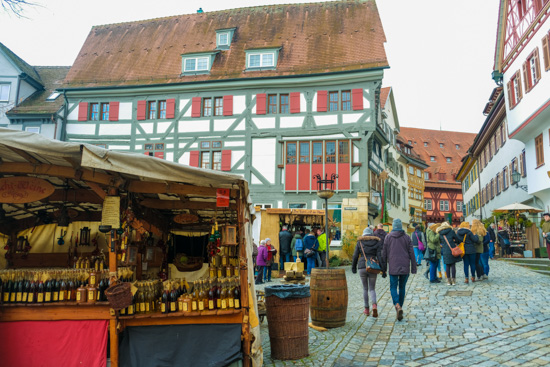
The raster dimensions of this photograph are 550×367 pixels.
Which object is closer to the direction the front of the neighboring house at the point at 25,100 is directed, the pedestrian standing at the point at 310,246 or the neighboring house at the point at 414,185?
the pedestrian standing

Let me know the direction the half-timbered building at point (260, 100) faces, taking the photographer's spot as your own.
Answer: facing the viewer

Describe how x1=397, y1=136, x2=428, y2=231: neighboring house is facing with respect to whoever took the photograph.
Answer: facing the viewer and to the right of the viewer

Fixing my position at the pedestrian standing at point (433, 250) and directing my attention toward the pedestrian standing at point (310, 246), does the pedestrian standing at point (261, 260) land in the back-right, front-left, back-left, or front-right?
front-left

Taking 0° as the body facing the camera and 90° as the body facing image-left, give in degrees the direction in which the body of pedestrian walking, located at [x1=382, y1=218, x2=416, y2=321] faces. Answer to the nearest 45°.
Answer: approximately 180°

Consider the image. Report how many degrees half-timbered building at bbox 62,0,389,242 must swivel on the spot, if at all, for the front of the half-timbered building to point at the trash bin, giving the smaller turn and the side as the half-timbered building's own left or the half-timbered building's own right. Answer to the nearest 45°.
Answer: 0° — it already faces it

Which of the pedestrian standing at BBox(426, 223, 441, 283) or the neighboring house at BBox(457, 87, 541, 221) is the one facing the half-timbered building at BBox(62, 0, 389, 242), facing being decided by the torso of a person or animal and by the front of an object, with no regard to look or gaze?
the neighboring house

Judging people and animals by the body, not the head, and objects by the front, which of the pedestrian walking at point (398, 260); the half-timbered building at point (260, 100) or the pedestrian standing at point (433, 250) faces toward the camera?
the half-timbered building

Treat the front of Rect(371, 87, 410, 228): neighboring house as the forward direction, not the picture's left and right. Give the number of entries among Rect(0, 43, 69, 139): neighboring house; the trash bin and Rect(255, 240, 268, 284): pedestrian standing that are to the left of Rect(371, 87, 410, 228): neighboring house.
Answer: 0

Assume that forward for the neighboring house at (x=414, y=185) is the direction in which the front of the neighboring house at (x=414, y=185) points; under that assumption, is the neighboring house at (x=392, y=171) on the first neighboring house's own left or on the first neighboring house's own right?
on the first neighboring house's own right

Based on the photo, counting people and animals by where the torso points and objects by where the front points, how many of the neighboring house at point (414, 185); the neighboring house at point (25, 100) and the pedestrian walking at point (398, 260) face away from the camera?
1

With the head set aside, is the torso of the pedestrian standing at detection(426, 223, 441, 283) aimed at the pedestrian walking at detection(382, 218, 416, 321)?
no

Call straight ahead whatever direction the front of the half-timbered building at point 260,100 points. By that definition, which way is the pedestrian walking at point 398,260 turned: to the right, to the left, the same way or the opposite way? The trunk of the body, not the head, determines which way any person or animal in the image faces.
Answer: the opposite way

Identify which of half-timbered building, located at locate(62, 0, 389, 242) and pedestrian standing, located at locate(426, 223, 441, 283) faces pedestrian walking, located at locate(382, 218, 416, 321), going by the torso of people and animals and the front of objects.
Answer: the half-timbered building

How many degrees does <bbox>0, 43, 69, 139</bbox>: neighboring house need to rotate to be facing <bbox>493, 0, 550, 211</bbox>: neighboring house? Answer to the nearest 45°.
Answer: approximately 45° to its left

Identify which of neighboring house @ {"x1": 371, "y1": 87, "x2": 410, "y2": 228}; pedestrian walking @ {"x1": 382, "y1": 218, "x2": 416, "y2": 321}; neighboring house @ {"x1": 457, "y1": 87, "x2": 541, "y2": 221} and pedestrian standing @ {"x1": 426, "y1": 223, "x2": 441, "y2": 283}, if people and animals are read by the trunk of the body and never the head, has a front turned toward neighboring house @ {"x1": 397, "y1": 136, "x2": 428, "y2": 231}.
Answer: pedestrian walking @ {"x1": 382, "y1": 218, "x2": 416, "y2": 321}
